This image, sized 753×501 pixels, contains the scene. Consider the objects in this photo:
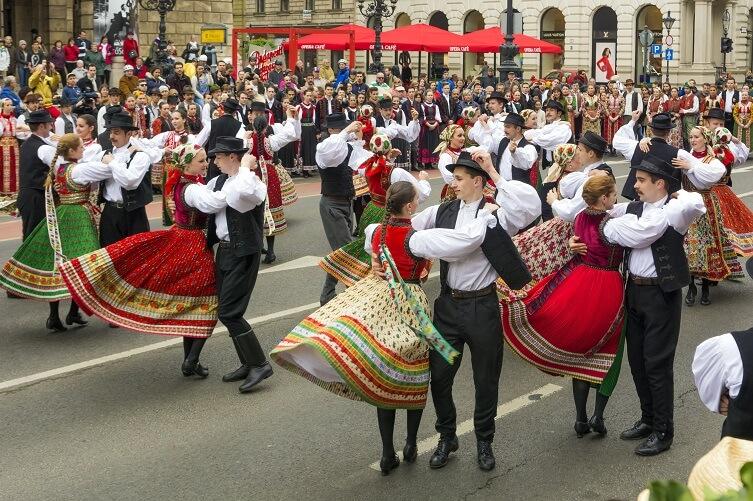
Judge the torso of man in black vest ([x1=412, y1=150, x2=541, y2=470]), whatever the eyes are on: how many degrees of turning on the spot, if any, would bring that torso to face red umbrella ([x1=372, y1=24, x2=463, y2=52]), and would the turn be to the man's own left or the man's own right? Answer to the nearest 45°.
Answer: approximately 135° to the man's own right

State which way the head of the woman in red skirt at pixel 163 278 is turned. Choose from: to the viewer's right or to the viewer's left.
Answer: to the viewer's right

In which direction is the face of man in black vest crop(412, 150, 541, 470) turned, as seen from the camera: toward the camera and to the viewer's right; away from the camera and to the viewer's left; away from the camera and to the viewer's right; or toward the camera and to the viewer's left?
toward the camera and to the viewer's left

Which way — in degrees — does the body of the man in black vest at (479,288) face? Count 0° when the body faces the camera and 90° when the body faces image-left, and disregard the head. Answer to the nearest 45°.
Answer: approximately 45°

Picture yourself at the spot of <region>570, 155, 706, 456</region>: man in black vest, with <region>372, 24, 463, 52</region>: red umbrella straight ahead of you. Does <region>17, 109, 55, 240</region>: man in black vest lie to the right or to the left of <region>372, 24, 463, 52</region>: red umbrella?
left

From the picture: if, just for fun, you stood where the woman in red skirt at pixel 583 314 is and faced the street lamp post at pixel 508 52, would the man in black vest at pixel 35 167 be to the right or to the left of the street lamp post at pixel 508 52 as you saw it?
left

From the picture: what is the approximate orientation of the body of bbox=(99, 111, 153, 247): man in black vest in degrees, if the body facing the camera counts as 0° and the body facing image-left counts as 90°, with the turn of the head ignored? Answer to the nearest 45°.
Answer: approximately 45°

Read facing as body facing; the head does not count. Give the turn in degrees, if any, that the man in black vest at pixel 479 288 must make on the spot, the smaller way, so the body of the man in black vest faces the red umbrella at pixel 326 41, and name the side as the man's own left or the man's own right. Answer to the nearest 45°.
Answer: approximately 135° to the man's own right

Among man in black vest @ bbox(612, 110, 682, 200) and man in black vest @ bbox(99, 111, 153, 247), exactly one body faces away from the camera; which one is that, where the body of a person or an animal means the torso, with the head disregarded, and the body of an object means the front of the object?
man in black vest @ bbox(612, 110, 682, 200)

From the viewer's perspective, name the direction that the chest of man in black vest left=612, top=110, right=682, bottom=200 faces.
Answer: away from the camera

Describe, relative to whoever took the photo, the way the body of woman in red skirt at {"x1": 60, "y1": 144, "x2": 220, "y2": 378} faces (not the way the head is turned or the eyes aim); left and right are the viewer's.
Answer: facing to the right of the viewer

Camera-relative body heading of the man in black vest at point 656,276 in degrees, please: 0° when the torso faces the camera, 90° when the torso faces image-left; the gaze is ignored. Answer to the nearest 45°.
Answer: approximately 45°
